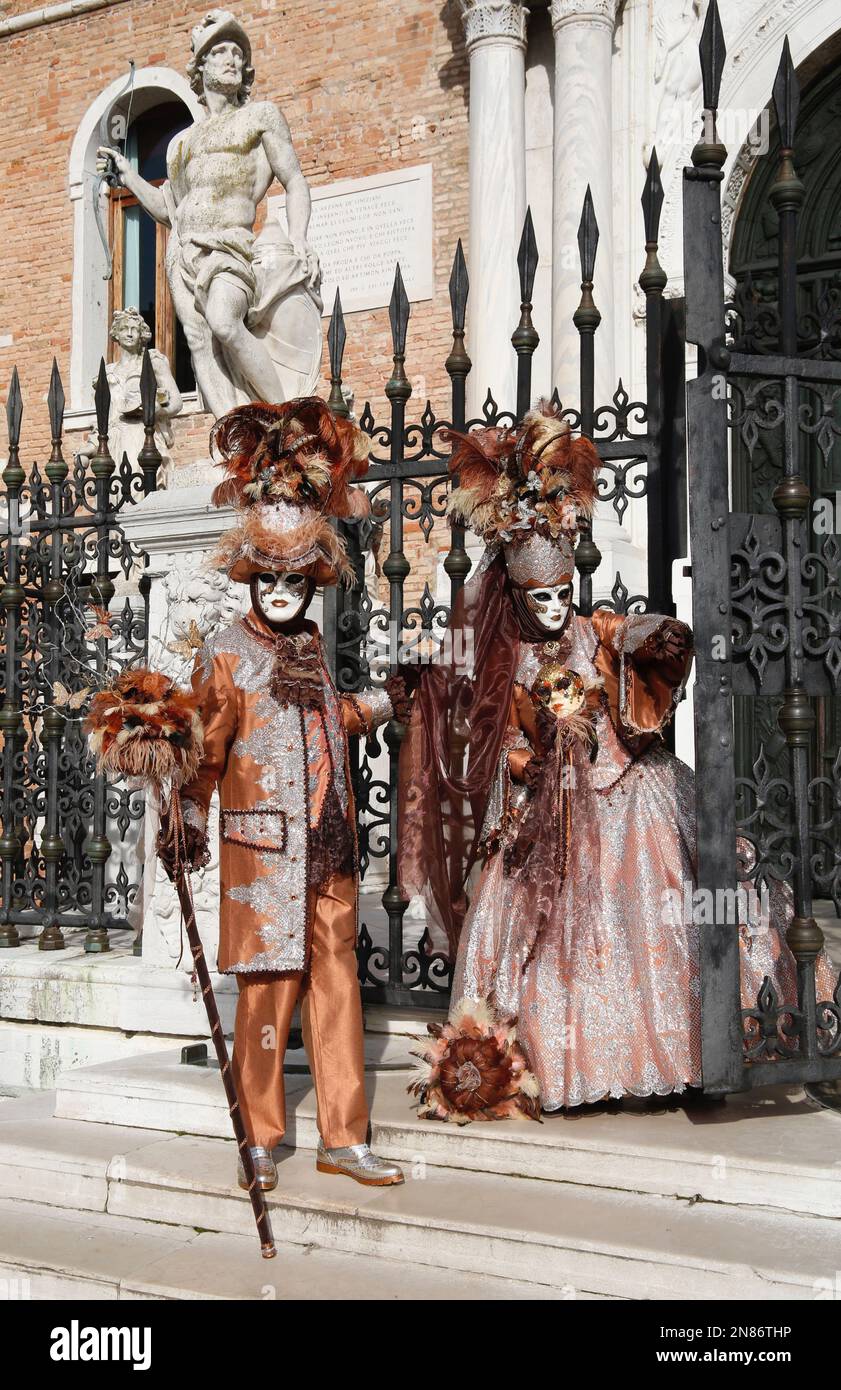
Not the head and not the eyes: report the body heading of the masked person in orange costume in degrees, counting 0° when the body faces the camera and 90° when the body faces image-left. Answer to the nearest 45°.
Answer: approximately 315°

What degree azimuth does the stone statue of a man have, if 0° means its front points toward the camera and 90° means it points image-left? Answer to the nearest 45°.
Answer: approximately 0°

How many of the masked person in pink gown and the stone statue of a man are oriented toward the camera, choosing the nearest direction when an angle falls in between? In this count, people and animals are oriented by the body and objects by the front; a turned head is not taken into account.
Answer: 2

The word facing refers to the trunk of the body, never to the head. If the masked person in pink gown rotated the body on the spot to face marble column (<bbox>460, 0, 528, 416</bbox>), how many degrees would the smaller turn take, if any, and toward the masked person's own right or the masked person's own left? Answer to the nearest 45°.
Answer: approximately 180°

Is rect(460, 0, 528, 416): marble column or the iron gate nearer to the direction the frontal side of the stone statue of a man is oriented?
the iron gate

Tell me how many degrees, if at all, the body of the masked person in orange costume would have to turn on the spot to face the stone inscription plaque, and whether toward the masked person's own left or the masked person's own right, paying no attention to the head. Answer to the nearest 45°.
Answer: approximately 135° to the masked person's own left

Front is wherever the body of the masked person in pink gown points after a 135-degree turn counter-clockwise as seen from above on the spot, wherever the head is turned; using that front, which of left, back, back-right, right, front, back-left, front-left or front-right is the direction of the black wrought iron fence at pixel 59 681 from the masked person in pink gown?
left
